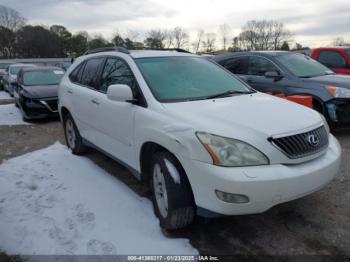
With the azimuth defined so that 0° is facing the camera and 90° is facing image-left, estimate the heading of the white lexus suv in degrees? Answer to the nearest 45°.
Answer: approximately 315°

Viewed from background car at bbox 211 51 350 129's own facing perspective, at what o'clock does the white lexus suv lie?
The white lexus suv is roughly at 2 o'clock from the background car.

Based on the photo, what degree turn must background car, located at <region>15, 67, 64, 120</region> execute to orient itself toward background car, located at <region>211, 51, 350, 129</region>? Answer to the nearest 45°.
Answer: approximately 45° to its left

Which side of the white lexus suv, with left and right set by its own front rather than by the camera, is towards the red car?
left

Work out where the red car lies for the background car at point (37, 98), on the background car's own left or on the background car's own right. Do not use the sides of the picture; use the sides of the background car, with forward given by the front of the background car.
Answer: on the background car's own left

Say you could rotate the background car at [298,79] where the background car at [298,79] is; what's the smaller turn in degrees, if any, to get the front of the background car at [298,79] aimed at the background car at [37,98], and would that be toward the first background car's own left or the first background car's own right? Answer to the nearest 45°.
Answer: approximately 135° to the first background car's own right

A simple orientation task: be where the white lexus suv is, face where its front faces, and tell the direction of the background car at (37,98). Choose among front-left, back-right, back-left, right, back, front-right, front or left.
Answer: back

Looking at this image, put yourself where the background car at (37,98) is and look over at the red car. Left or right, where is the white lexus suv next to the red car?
right

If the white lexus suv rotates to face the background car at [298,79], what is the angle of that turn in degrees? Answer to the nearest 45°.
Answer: approximately 90° to its left

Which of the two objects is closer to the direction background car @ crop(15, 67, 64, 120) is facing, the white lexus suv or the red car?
the white lexus suv

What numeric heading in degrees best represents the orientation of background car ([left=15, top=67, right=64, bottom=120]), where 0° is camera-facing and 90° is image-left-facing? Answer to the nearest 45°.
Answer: approximately 0°
